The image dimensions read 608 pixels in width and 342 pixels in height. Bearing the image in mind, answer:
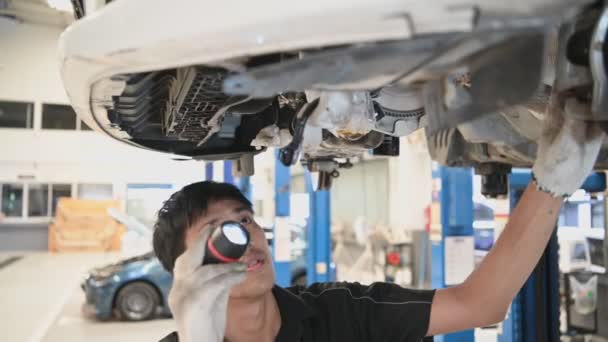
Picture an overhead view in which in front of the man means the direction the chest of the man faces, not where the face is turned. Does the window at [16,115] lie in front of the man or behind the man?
behind

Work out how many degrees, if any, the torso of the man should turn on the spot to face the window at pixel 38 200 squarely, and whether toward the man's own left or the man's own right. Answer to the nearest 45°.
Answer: approximately 180°

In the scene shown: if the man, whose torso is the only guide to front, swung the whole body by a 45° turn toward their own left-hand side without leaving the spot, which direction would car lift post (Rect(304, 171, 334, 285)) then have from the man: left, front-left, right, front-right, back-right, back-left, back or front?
left

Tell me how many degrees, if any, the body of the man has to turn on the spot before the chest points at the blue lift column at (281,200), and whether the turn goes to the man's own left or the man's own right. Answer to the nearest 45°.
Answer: approximately 135° to the man's own left

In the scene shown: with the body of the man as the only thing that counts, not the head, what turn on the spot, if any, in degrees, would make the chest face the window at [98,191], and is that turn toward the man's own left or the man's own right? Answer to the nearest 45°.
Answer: approximately 180°

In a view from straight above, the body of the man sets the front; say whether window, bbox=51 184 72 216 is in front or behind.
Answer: behind

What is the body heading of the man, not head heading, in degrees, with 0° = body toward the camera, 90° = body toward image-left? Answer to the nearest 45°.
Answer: approximately 315°

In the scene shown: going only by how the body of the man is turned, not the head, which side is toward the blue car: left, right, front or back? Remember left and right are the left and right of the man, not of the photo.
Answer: back

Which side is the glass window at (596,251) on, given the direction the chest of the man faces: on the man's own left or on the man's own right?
on the man's own left

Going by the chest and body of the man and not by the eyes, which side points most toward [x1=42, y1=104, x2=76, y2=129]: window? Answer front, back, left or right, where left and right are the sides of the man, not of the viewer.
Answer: back
